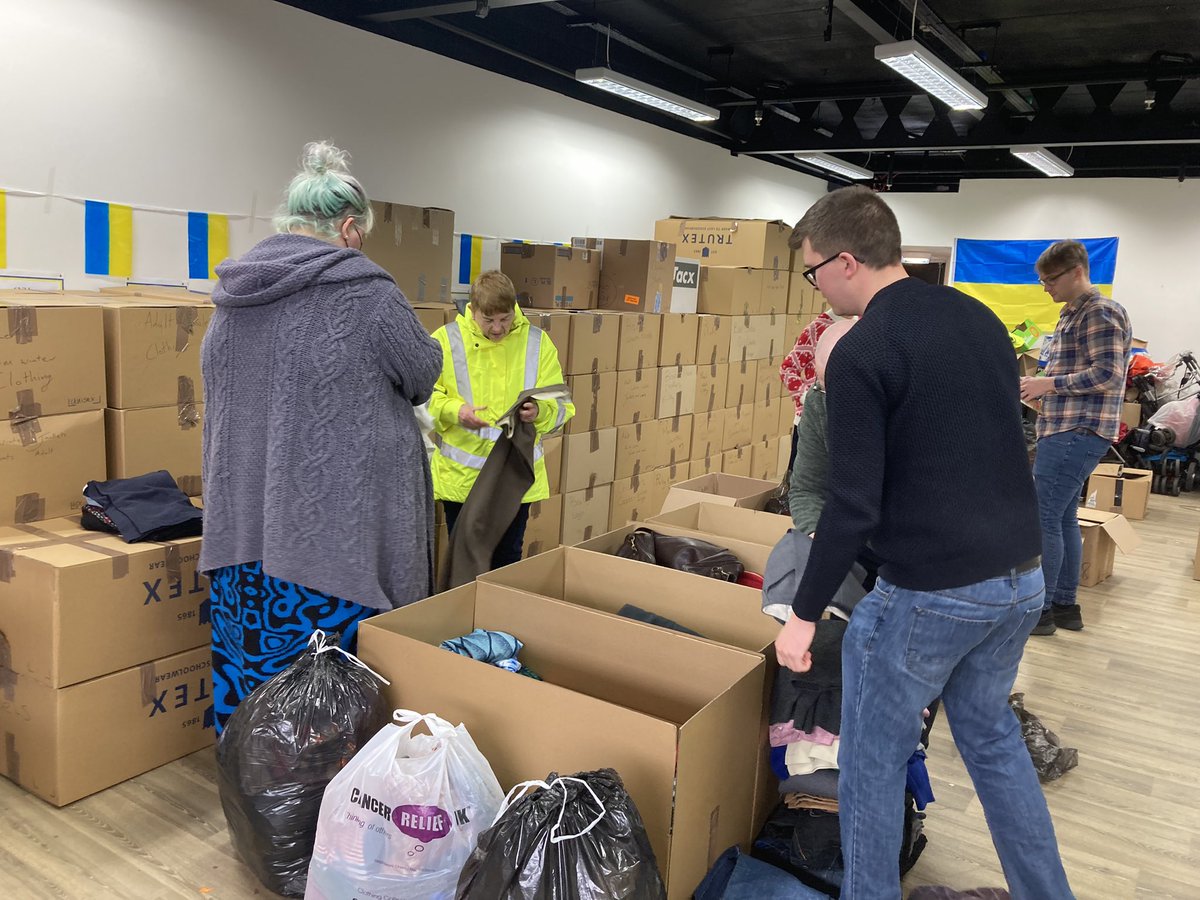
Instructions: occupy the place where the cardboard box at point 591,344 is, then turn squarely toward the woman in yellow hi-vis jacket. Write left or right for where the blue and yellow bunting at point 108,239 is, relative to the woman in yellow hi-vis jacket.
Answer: right

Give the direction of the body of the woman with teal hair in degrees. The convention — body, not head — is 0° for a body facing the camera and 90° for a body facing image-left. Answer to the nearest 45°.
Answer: approximately 225°

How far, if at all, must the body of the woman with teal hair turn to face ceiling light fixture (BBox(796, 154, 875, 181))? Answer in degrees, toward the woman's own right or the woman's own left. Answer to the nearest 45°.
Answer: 0° — they already face it

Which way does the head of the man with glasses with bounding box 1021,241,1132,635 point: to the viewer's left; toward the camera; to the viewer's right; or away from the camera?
to the viewer's left

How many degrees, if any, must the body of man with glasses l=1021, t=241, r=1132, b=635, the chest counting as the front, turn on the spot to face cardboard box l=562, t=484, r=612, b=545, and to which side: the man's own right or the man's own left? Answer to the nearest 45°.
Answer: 0° — they already face it

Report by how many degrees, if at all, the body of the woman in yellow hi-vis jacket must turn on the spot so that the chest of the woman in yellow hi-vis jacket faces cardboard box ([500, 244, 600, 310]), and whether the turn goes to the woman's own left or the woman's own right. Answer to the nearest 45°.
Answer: approximately 180°

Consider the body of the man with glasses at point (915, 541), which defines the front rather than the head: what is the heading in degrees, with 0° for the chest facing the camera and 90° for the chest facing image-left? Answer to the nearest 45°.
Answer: approximately 135°

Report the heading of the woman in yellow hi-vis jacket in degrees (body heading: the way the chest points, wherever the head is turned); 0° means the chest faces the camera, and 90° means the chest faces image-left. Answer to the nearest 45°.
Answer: approximately 0°

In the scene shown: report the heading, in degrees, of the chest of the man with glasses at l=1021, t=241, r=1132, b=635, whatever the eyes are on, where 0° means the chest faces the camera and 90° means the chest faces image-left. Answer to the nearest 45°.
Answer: approximately 90°

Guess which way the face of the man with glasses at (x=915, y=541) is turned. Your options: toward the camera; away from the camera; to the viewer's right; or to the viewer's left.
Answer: to the viewer's left

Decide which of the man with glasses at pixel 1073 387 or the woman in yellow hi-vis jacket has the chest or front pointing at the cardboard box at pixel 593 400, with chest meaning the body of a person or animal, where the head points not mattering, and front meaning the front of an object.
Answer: the man with glasses

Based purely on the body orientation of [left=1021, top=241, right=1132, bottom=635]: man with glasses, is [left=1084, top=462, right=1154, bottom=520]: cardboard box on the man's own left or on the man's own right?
on the man's own right
